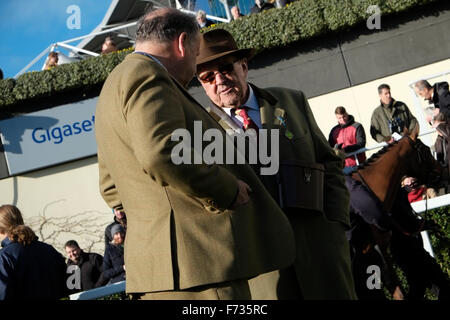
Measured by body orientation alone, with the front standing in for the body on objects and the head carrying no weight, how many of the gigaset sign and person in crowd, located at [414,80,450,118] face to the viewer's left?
1

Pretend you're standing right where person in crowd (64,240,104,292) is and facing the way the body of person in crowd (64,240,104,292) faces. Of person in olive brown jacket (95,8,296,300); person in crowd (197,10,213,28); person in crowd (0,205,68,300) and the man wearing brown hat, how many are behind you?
1

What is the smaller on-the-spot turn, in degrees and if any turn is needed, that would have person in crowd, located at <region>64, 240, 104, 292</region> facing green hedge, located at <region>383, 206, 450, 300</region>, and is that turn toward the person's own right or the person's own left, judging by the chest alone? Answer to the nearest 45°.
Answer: approximately 90° to the person's own left

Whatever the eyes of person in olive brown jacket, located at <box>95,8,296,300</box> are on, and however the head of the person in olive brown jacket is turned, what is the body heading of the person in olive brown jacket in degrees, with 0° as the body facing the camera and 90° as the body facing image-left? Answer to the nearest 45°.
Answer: approximately 225°

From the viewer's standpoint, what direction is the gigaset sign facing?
toward the camera

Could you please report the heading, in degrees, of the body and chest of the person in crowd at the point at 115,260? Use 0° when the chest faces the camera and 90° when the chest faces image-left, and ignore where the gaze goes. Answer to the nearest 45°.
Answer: approximately 315°

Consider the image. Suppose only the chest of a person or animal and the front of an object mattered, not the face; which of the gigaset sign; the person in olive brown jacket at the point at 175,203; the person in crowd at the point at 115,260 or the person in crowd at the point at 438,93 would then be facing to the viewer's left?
the person in crowd at the point at 438,93

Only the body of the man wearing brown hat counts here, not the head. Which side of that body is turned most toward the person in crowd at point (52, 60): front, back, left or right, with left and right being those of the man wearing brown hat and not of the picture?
right

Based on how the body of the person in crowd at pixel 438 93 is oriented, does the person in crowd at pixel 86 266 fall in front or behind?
in front

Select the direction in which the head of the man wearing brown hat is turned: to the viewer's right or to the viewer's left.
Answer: to the viewer's left

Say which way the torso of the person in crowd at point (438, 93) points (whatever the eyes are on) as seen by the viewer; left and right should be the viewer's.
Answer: facing to the left of the viewer

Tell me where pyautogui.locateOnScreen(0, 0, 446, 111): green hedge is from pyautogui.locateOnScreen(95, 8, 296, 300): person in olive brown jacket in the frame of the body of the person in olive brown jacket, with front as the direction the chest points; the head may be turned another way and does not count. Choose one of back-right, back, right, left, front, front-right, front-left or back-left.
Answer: front-left

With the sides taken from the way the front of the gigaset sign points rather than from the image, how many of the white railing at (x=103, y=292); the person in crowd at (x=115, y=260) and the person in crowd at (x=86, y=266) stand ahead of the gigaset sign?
3

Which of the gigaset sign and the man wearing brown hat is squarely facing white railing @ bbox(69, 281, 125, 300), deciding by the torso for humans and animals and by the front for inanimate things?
the gigaset sign

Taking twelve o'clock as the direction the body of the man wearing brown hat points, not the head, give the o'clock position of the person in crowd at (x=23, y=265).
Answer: The person in crowd is roughly at 3 o'clock from the man wearing brown hat.

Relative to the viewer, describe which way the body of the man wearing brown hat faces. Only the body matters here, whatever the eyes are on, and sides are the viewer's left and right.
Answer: facing the viewer and to the left of the viewer
